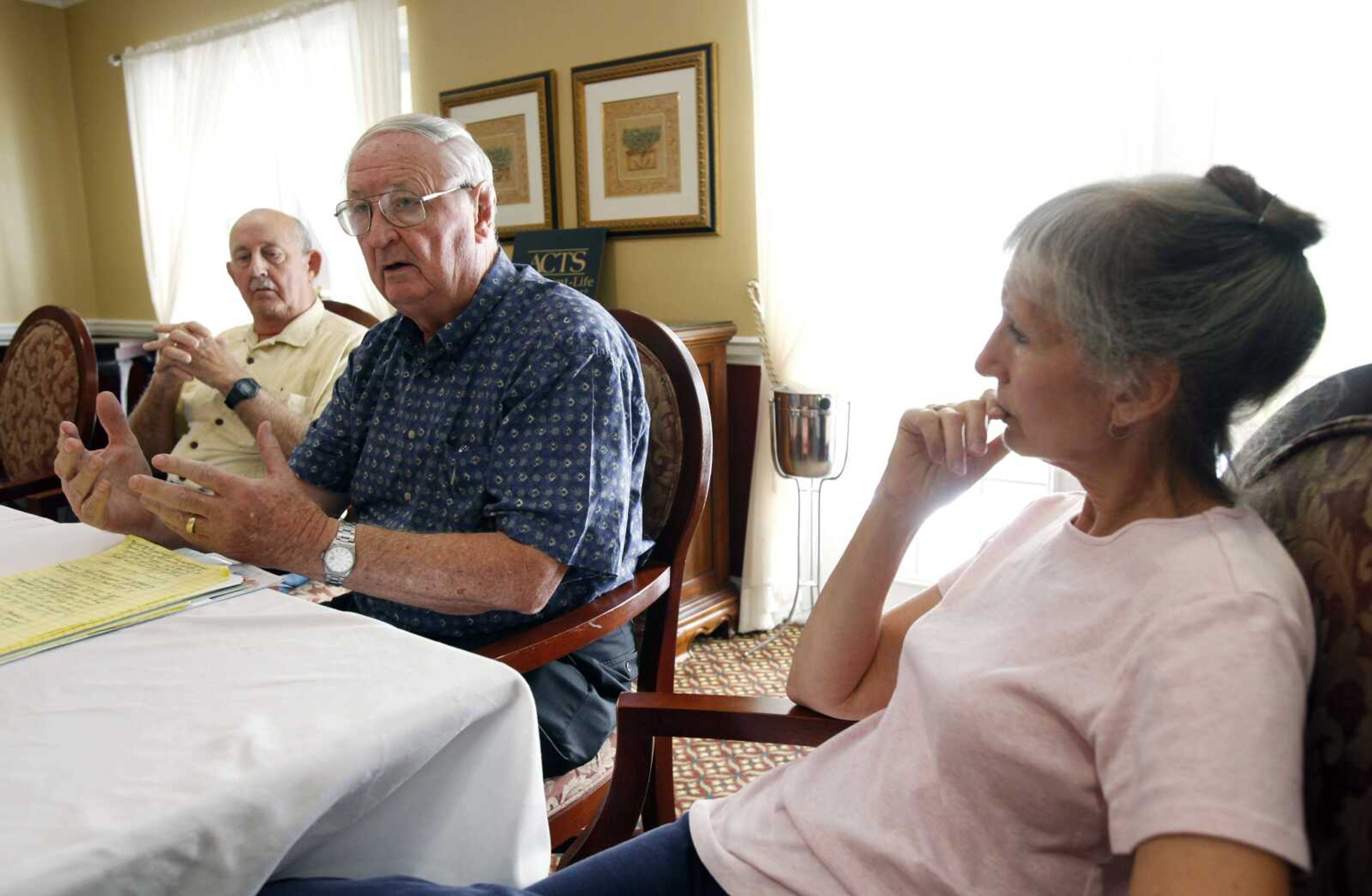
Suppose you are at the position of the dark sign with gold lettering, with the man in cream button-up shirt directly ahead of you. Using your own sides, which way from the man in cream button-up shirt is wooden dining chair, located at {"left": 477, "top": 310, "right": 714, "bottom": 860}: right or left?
left

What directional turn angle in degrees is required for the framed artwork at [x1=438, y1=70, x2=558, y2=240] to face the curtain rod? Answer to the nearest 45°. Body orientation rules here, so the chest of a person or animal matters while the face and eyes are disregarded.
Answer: approximately 90° to its right

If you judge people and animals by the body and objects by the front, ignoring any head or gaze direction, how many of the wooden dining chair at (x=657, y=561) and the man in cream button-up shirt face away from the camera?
0

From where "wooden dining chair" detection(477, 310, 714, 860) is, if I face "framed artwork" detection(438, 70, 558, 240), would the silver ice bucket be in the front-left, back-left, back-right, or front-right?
front-right

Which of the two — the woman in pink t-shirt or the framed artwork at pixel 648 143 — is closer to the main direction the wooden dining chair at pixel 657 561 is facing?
the woman in pink t-shirt

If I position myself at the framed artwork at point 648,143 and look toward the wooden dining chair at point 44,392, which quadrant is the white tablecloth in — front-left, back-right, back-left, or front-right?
front-left

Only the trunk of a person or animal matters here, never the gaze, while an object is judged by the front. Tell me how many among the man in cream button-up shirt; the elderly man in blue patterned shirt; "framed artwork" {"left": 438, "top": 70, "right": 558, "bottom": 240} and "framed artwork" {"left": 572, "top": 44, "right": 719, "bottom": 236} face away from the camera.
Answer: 0

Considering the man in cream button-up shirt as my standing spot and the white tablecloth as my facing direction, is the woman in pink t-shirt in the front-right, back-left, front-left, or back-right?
front-left

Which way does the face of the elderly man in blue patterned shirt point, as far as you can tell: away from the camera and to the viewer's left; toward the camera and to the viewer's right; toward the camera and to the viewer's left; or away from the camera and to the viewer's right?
toward the camera and to the viewer's left

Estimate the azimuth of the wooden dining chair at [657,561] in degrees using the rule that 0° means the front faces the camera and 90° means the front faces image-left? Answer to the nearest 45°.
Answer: approximately 45°

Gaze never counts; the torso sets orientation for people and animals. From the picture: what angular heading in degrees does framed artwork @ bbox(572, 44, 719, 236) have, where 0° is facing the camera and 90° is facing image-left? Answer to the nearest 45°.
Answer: approximately 45°

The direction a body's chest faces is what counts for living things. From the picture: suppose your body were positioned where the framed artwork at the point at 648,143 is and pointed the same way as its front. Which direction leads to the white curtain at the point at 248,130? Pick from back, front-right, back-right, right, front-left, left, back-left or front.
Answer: right

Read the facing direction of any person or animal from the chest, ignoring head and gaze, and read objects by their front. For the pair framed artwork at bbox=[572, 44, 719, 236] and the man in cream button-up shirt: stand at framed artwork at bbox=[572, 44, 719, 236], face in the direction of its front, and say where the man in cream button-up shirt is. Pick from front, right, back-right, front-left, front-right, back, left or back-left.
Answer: front

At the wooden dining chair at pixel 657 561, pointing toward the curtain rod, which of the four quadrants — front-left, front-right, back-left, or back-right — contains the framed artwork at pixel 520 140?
front-right

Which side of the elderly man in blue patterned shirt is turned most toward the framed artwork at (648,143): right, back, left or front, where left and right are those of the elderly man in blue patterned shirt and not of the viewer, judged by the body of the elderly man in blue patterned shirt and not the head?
back

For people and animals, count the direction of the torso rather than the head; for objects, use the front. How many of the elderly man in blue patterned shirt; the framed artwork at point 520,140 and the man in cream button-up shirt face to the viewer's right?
0

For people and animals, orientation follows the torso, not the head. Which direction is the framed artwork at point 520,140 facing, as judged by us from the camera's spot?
facing the viewer and to the left of the viewer

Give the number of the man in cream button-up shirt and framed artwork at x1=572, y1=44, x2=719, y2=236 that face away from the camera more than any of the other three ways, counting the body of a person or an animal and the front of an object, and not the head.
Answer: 0

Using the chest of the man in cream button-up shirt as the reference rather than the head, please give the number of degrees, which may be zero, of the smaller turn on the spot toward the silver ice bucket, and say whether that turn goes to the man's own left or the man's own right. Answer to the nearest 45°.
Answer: approximately 135° to the man's own left

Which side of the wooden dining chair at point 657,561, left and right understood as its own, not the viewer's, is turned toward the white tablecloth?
front

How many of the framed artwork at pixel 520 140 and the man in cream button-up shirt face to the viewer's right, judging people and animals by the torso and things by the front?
0
